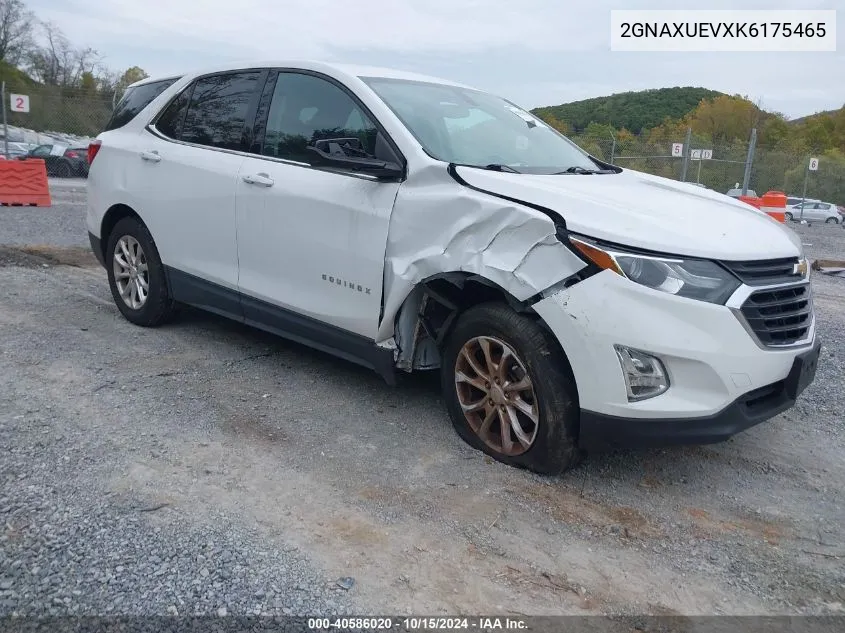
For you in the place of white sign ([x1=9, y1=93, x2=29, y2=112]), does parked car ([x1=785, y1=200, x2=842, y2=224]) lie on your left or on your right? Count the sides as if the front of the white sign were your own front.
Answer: on your left

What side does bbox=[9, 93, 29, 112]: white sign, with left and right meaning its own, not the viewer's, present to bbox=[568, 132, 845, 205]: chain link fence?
left

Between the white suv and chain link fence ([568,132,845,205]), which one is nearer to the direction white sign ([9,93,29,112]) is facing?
the white suv

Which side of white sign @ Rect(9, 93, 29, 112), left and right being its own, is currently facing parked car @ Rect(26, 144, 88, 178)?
back

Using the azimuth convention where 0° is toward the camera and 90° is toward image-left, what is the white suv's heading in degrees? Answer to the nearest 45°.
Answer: approximately 315°

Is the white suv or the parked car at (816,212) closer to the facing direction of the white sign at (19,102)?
the white suv

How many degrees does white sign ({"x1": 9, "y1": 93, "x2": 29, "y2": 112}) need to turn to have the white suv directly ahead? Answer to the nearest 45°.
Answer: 0° — it already faces it

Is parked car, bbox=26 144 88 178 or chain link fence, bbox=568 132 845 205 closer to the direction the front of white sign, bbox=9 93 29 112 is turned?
the chain link fence

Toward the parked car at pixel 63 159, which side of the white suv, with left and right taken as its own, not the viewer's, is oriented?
back

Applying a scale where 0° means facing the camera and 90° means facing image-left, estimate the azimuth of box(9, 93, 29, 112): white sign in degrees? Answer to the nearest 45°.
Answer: approximately 0°

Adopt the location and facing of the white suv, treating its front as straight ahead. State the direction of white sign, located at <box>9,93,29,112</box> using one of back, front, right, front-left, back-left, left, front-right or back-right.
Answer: back

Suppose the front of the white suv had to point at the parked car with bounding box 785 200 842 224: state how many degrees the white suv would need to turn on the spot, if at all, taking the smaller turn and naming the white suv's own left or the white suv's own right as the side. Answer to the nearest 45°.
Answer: approximately 90° to the white suv's own left
